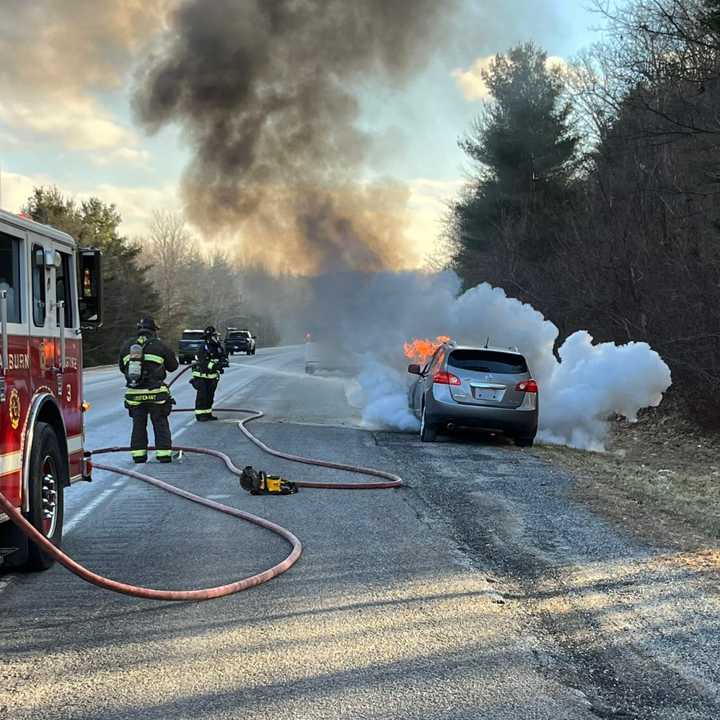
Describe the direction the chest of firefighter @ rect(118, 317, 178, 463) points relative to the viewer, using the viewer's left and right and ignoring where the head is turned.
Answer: facing away from the viewer and to the right of the viewer

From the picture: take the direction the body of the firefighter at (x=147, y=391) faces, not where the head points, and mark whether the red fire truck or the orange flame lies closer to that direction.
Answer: the orange flame

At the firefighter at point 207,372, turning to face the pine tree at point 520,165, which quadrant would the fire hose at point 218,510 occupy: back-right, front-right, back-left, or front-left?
back-right

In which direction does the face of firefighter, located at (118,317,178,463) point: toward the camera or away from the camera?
away from the camera

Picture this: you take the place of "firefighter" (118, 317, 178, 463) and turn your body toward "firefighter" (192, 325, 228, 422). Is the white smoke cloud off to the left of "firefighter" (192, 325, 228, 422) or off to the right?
right

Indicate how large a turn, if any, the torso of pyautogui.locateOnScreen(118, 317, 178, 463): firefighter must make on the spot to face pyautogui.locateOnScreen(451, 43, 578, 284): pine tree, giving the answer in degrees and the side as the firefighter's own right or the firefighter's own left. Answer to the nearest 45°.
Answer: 0° — they already face it

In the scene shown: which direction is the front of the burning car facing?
away from the camera
